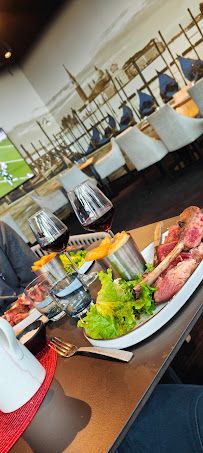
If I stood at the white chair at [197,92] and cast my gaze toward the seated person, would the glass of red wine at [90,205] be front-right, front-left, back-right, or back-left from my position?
front-left

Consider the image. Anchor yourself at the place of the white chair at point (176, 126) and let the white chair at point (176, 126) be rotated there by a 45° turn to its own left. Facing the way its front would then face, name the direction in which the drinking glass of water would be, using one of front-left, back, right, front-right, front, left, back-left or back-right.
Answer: back

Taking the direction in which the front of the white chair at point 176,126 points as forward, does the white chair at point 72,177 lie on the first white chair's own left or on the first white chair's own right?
on the first white chair's own left

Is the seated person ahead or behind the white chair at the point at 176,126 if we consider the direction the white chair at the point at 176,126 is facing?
behind

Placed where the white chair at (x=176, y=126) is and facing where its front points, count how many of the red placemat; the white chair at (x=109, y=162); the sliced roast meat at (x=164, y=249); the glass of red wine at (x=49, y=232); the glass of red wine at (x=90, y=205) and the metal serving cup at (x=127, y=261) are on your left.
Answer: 1

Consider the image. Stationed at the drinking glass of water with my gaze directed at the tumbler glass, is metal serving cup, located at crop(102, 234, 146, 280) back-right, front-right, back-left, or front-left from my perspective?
back-right

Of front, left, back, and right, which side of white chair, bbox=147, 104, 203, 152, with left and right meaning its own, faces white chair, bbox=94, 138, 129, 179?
left

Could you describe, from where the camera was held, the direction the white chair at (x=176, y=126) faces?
facing away from the viewer and to the right of the viewer

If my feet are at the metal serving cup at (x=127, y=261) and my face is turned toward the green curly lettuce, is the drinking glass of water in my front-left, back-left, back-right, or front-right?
front-right

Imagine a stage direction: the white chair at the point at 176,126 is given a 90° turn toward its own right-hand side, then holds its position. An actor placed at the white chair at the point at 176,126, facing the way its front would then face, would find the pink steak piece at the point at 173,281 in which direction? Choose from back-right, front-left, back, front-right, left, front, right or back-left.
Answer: front-right

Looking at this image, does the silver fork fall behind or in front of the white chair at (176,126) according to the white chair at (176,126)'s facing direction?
behind
